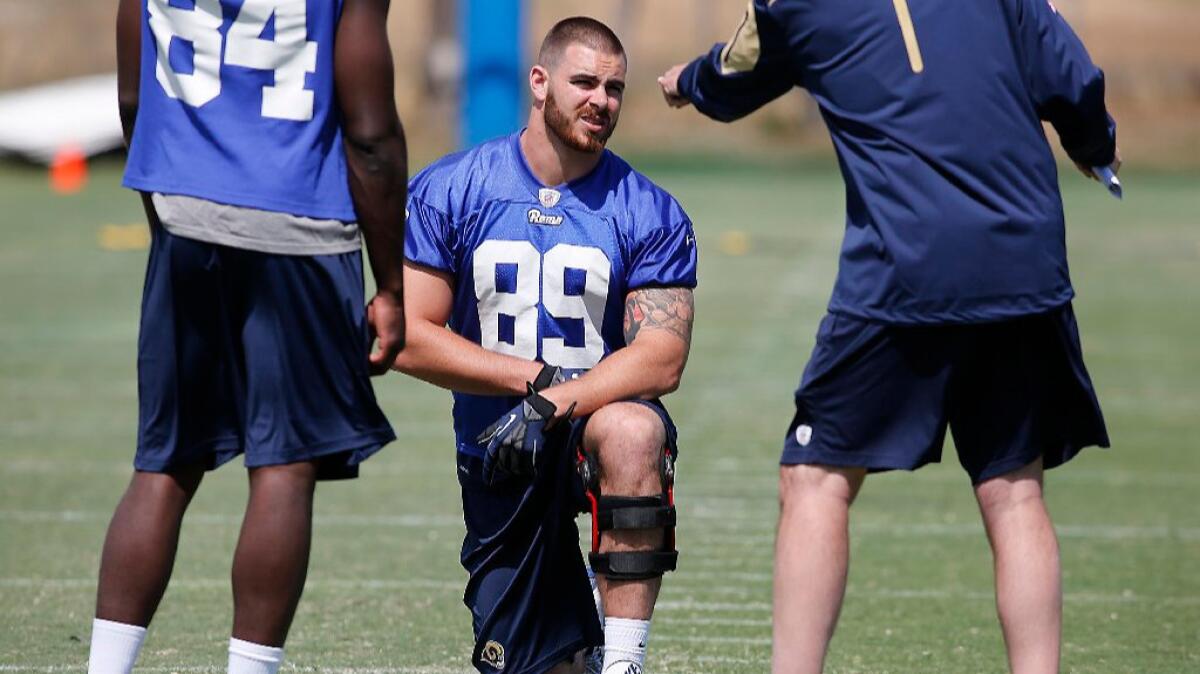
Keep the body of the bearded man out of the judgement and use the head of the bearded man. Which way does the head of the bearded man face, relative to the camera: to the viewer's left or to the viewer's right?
to the viewer's right

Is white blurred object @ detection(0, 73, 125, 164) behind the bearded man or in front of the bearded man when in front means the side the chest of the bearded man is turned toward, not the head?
behind

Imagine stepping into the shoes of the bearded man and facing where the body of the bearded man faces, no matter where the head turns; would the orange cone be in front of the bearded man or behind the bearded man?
behind

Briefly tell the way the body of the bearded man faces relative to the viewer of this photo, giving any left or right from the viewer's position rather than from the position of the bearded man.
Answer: facing the viewer
